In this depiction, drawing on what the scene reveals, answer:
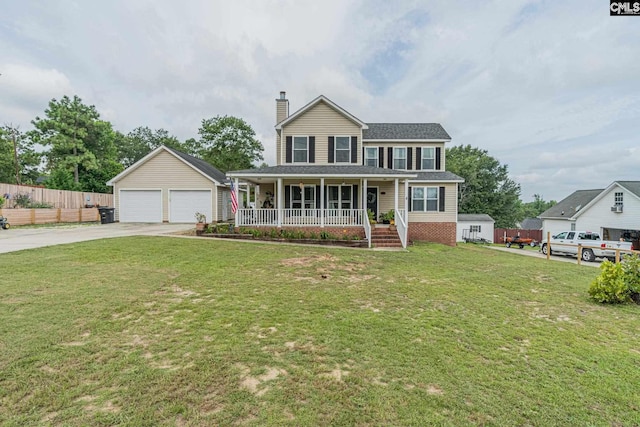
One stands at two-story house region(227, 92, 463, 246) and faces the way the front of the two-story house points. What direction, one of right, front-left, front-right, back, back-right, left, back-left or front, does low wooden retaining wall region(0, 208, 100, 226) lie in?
right

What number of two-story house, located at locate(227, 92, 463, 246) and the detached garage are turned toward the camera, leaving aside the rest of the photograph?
2

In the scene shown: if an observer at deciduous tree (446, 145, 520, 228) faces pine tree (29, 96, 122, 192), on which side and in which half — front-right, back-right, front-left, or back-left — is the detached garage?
front-left

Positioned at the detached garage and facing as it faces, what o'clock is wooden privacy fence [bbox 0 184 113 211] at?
The wooden privacy fence is roughly at 4 o'clock from the detached garage.

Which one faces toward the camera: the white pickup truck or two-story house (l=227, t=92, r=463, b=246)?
the two-story house

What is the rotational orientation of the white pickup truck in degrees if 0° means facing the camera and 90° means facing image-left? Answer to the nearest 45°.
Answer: approximately 135°

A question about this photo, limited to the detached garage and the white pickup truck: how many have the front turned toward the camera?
1

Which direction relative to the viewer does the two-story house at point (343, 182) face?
toward the camera

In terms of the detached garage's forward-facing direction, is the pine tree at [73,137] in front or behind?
behind

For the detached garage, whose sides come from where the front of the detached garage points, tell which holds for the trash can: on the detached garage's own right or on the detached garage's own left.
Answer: on the detached garage's own right

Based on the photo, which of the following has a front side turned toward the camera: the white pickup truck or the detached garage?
the detached garage

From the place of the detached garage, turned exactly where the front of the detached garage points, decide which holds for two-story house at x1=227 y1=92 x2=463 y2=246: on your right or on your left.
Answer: on your left

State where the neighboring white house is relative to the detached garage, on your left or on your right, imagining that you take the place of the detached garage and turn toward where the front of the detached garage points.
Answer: on your left

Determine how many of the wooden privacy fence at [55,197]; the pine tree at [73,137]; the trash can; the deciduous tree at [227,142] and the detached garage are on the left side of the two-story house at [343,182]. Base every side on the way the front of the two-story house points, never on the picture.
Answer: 0

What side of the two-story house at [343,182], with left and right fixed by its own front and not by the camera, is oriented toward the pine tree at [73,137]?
right

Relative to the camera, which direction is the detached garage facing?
toward the camera

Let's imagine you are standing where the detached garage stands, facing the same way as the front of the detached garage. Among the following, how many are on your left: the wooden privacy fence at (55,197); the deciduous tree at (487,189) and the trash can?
1
